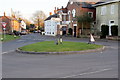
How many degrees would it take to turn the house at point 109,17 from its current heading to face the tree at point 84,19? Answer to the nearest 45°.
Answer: approximately 90° to its right
